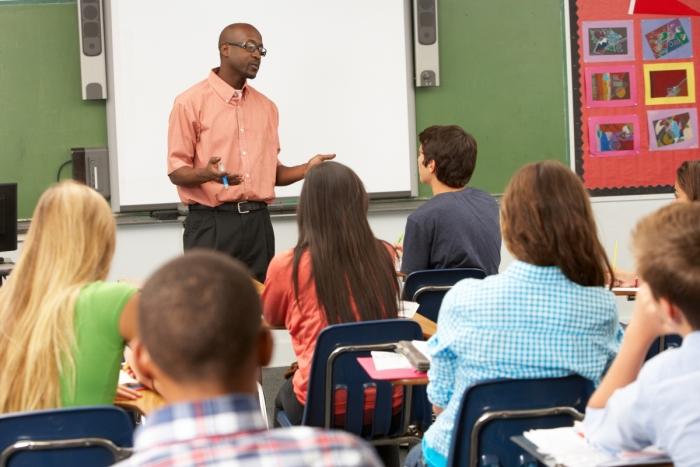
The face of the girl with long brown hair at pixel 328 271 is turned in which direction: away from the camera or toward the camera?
away from the camera

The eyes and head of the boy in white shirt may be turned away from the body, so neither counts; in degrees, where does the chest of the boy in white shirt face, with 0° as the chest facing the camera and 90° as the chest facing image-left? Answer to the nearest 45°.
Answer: approximately 135°

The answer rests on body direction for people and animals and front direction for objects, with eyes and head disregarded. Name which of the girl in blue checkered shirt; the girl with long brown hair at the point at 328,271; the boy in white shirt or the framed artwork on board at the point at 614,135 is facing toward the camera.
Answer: the framed artwork on board

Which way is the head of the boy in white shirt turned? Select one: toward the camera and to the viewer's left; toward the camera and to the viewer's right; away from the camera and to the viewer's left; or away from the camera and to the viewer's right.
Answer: away from the camera and to the viewer's left

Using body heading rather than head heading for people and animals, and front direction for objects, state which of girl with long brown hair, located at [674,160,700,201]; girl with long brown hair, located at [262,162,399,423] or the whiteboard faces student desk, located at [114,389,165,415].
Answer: the whiteboard

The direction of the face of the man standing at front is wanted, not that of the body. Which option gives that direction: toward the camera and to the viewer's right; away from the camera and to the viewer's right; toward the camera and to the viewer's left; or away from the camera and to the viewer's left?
toward the camera and to the viewer's right

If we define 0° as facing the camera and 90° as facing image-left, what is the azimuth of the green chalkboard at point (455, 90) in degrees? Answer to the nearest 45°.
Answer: approximately 0°

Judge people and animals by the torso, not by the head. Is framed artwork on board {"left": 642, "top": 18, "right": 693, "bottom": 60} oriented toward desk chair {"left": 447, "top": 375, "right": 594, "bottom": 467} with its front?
yes

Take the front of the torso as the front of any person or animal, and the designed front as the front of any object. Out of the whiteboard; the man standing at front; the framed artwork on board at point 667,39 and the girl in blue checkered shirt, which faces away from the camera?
the girl in blue checkered shirt
